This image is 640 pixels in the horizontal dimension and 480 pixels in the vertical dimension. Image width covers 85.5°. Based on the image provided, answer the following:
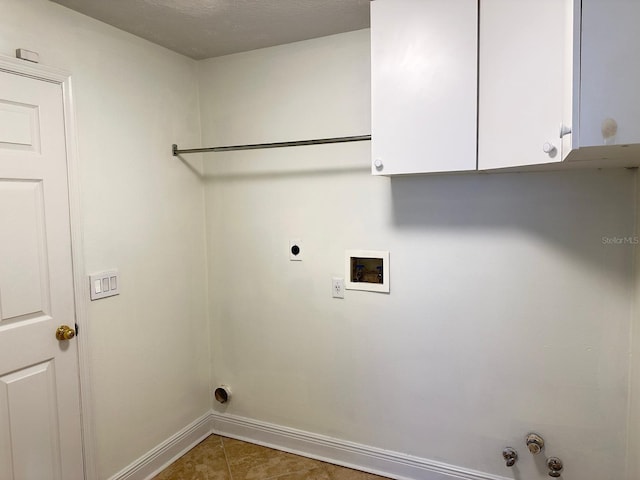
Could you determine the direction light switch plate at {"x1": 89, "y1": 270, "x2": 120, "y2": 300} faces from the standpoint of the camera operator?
facing the viewer and to the right of the viewer

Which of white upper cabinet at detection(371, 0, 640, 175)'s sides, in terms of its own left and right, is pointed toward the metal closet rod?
right

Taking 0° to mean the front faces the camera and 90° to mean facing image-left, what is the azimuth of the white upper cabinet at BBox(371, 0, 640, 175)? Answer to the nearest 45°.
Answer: approximately 0°

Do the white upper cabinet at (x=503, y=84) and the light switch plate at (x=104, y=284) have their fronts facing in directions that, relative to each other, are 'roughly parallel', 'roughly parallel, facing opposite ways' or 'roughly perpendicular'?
roughly perpendicular

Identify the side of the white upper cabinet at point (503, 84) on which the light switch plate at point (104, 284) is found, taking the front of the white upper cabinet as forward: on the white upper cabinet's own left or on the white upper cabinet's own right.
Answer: on the white upper cabinet's own right

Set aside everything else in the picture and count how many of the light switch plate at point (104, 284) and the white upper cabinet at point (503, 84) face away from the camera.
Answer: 0

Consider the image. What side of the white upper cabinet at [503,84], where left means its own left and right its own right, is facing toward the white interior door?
right
